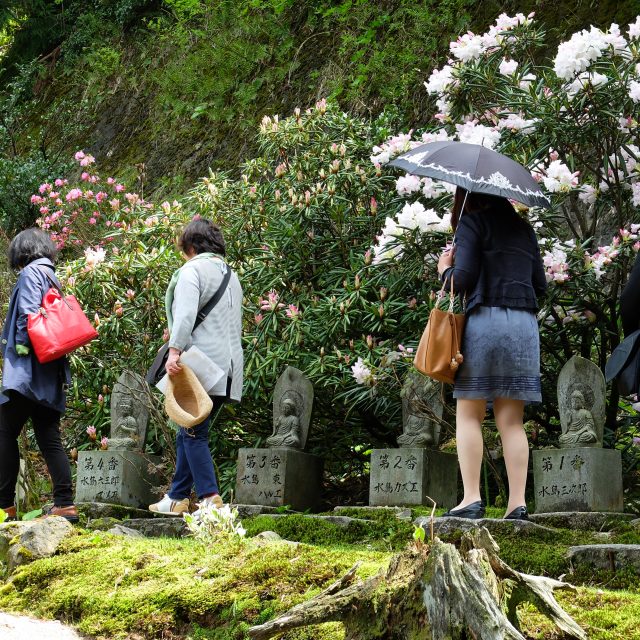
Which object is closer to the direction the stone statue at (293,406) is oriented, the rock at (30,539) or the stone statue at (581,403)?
the rock

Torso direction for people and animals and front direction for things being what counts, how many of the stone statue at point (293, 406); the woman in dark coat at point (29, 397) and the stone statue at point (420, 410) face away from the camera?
0

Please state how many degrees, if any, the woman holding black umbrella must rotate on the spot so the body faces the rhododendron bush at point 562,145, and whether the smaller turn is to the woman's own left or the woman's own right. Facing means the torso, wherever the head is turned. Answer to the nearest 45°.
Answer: approximately 45° to the woman's own right

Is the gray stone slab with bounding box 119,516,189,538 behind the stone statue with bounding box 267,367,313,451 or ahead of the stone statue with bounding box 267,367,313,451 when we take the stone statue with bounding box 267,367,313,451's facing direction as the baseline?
ahead

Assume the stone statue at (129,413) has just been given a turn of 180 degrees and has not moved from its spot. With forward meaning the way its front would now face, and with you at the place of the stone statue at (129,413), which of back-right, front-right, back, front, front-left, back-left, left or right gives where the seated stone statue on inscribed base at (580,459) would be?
right

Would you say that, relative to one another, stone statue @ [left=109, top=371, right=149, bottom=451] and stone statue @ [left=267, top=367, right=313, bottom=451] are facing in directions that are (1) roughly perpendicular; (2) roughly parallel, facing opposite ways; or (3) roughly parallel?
roughly parallel

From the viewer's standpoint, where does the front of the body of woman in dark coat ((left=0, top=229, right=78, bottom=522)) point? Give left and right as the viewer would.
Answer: facing to the left of the viewer

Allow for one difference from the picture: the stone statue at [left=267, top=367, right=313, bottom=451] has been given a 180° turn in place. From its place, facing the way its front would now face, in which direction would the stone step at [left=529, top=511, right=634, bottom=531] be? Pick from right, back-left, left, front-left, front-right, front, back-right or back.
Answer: right

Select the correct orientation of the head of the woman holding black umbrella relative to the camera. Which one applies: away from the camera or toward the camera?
away from the camera

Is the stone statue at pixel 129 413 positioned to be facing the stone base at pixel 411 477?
no

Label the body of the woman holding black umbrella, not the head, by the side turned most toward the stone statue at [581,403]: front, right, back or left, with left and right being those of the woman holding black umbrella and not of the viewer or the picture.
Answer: right

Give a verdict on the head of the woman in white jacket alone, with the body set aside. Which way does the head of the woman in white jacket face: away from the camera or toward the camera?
away from the camera

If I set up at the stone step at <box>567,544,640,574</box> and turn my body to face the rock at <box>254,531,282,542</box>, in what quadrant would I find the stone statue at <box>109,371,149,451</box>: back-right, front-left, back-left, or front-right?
front-right

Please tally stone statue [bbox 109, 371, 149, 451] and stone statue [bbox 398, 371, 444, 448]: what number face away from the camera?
0

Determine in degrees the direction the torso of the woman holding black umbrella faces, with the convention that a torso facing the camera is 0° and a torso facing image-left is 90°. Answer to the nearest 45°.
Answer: approximately 135°
